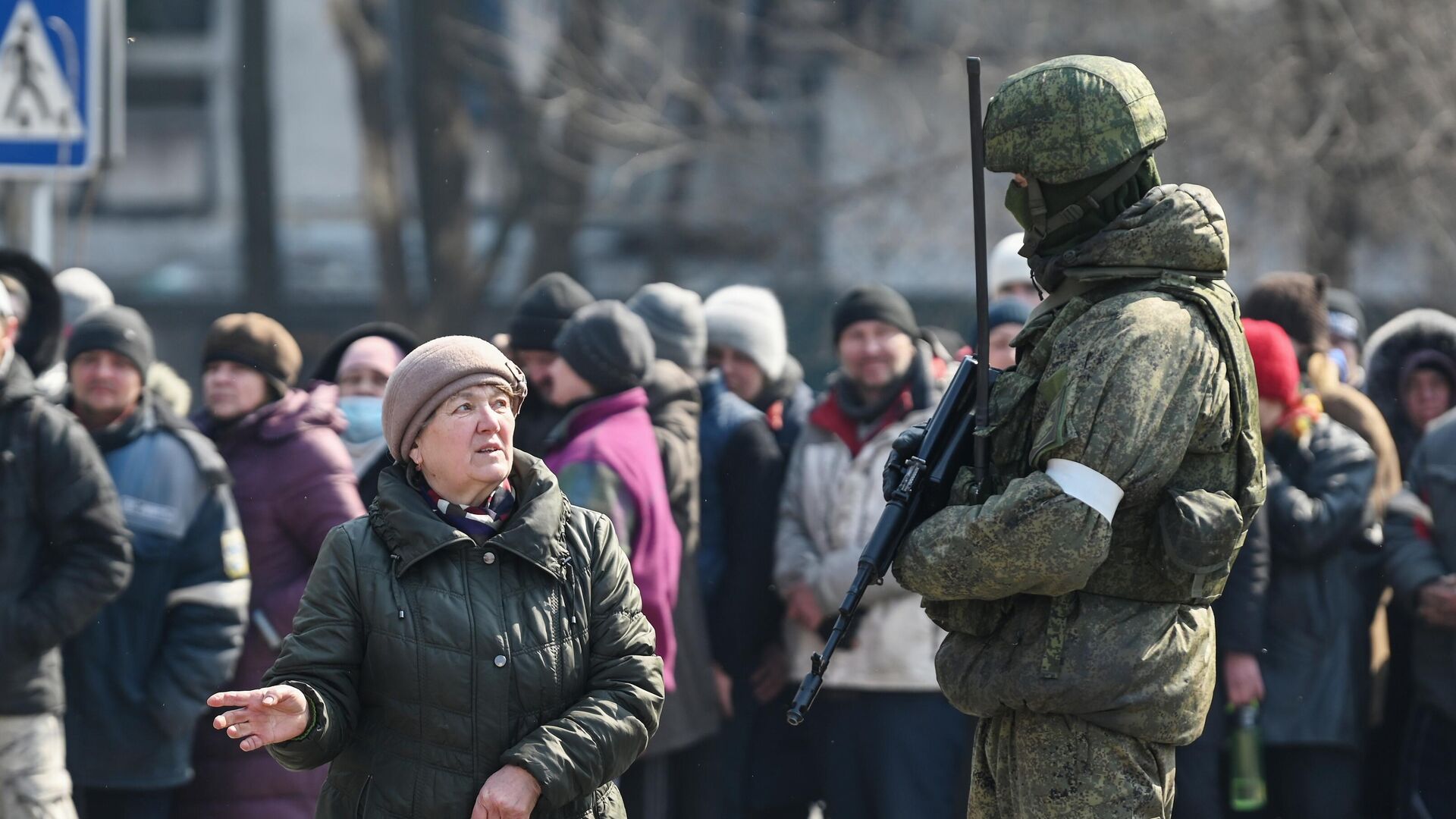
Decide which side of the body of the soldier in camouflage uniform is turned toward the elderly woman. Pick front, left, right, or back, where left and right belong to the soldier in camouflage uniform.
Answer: front

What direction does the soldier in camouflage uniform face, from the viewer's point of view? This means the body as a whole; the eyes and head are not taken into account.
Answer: to the viewer's left

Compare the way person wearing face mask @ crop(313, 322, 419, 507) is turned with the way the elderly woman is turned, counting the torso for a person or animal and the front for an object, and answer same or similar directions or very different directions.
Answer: same or similar directions

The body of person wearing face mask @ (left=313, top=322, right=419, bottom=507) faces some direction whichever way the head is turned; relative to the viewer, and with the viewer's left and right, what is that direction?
facing the viewer

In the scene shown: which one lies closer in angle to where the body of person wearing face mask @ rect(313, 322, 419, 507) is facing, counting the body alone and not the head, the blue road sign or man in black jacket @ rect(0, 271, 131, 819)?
the man in black jacket

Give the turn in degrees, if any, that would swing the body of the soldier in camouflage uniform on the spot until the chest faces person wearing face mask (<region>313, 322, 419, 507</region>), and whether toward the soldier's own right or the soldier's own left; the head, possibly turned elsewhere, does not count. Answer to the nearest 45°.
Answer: approximately 45° to the soldier's own right

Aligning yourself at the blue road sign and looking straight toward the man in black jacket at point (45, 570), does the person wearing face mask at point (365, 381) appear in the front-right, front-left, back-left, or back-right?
front-left

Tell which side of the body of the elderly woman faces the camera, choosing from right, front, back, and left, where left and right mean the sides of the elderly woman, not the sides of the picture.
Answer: front

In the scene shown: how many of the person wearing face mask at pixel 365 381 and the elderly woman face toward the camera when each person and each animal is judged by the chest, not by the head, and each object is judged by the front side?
2

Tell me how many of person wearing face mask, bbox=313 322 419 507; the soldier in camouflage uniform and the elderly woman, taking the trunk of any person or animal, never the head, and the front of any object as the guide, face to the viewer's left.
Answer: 1

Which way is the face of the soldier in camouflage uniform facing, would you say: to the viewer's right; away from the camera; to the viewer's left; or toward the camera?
to the viewer's left

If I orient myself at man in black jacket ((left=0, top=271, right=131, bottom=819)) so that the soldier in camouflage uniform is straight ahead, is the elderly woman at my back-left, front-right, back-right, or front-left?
front-right

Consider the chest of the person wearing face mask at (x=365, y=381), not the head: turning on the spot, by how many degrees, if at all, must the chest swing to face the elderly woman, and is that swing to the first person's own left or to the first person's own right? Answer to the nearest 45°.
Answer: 0° — they already face them

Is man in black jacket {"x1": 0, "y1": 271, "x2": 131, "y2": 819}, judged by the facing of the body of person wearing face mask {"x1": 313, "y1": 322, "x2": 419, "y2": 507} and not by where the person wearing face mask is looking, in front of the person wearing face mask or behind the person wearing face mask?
in front

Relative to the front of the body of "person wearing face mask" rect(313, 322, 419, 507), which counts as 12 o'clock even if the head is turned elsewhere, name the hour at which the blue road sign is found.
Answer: The blue road sign is roughly at 6 o'clock from the person wearing face mask.

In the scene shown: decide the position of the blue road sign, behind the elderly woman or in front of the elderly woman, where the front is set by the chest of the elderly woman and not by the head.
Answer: behind

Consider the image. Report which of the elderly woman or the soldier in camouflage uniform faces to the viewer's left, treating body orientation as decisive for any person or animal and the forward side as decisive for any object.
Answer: the soldier in camouflage uniform
